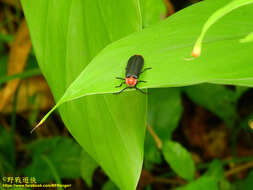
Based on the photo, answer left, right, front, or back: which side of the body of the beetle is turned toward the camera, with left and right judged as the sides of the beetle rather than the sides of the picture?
front
